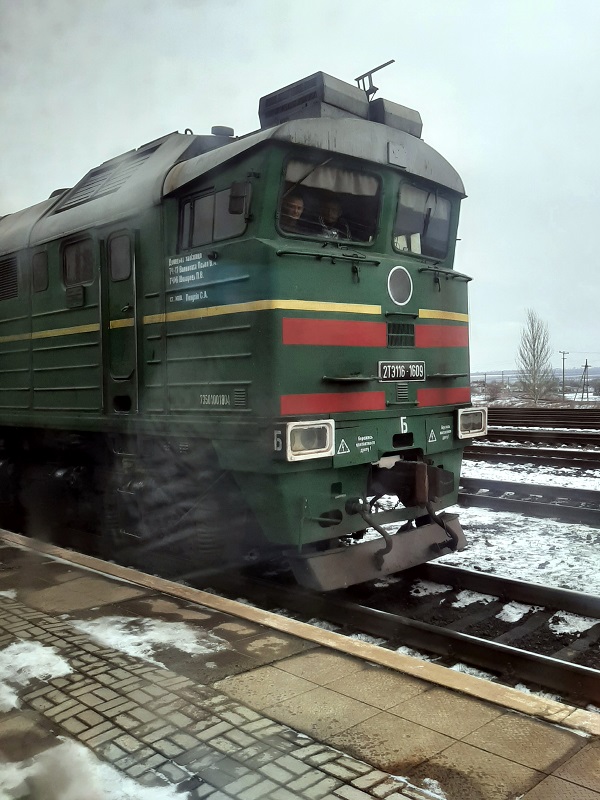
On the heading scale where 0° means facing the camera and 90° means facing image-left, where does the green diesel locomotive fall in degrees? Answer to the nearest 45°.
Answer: approximately 315°

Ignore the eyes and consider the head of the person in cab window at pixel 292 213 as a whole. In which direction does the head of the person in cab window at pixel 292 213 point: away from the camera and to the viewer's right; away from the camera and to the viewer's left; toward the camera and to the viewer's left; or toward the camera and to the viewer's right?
toward the camera and to the viewer's right
